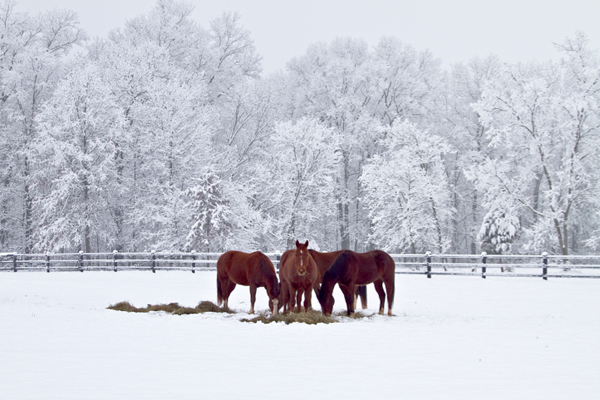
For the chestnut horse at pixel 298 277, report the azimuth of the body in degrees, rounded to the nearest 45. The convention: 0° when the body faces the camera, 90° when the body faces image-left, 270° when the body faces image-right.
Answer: approximately 0°

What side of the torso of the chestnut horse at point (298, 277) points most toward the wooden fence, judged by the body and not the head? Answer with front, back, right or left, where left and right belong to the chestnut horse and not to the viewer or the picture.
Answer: back

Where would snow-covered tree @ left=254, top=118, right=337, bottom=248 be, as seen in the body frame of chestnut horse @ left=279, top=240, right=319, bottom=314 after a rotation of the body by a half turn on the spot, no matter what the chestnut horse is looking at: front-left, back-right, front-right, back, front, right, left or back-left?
front

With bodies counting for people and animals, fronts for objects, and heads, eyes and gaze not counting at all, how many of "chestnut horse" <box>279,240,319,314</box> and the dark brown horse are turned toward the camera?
1

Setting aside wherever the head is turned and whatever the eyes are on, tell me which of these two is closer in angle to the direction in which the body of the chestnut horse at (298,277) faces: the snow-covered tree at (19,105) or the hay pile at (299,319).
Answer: the hay pile

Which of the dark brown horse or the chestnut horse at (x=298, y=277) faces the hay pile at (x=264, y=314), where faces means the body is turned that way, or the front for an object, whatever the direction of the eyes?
the dark brown horse

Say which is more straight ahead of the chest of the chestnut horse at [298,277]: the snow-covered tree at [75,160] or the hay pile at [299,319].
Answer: the hay pile

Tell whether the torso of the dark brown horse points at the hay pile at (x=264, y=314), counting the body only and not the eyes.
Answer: yes

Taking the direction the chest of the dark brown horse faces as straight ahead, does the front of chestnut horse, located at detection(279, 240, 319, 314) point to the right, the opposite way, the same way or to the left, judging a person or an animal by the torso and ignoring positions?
to the left

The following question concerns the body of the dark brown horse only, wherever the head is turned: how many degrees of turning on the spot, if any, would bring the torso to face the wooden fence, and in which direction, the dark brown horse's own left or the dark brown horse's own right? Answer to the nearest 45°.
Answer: approximately 90° to the dark brown horse's own right

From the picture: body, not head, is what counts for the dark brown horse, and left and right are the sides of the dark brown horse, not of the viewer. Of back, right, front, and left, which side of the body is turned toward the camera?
left

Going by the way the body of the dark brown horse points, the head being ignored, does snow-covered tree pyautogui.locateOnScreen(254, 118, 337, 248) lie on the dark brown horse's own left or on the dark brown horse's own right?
on the dark brown horse's own right
